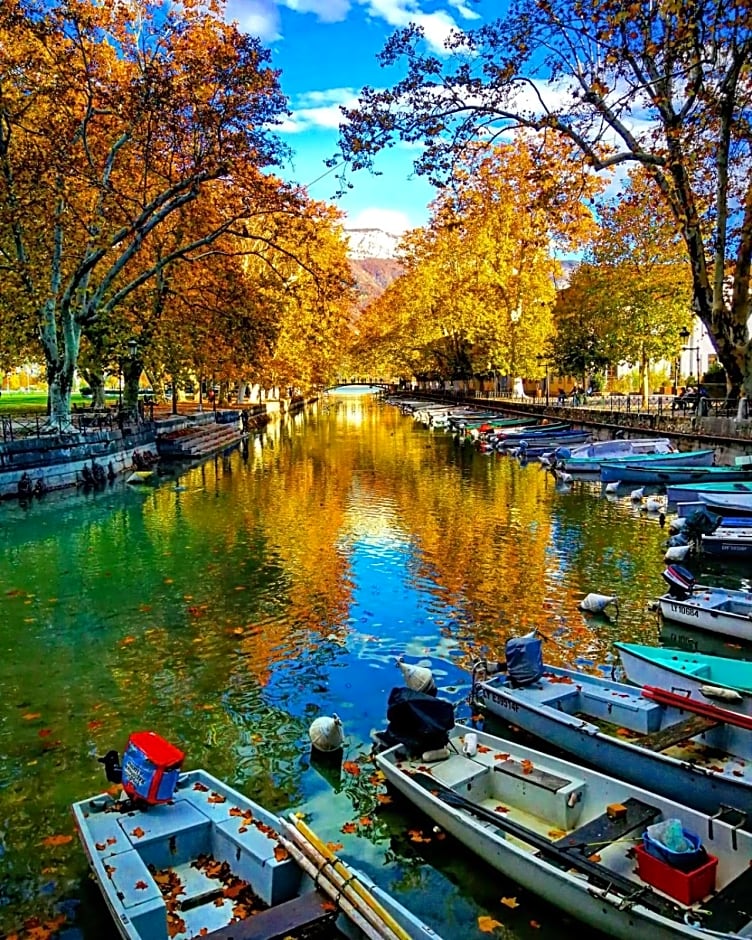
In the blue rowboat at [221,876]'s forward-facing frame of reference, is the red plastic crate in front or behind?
in front

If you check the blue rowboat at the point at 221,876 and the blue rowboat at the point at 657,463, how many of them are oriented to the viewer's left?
0

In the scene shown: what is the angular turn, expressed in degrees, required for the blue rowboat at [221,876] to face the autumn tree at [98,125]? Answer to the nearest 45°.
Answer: approximately 135° to its left

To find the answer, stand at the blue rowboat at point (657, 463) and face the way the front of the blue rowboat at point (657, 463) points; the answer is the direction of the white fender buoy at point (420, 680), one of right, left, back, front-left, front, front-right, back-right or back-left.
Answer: back-right

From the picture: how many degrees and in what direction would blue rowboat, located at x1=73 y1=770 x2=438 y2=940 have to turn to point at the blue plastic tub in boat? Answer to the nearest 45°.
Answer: approximately 45° to its left

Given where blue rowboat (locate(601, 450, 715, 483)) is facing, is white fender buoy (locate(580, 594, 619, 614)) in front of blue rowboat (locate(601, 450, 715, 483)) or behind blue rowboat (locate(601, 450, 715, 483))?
behind

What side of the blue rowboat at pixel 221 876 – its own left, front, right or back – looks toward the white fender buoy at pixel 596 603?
left

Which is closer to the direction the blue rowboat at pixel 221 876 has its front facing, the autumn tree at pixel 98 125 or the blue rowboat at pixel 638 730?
the blue rowboat

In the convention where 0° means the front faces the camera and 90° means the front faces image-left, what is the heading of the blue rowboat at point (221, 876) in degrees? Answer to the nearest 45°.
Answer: approximately 315°

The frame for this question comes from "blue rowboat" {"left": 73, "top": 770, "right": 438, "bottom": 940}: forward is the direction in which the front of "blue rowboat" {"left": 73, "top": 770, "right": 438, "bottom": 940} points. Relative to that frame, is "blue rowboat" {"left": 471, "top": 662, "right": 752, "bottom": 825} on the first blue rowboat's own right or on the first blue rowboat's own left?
on the first blue rowboat's own left

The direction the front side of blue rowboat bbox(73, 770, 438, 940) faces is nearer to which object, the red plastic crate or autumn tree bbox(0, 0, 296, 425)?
the red plastic crate

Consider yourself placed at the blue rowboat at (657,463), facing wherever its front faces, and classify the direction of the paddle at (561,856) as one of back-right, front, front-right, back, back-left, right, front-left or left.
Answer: back-right

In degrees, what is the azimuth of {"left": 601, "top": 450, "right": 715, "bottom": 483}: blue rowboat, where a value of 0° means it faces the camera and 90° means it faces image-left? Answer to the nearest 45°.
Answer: approximately 225°

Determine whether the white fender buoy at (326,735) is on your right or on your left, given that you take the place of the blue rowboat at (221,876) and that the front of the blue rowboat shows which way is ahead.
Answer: on your left

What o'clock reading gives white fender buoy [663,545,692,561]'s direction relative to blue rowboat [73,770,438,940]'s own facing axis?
The white fender buoy is roughly at 9 o'clock from the blue rowboat.
